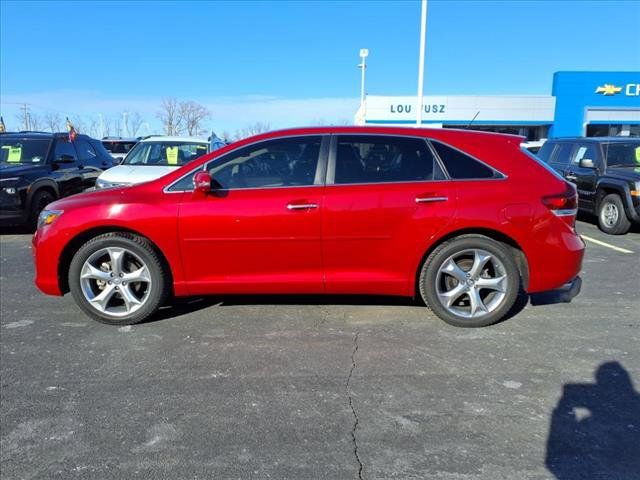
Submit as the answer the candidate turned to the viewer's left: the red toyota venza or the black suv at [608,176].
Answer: the red toyota venza

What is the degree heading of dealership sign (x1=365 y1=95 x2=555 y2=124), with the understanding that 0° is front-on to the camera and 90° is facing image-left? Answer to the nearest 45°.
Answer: approximately 0°

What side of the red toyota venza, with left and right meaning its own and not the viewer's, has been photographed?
left

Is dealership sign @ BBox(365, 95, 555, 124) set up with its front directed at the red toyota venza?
yes

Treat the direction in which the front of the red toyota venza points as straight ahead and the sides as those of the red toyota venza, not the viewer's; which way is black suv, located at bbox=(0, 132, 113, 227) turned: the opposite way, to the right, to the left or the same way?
to the left

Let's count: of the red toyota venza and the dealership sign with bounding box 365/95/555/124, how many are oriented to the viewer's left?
1

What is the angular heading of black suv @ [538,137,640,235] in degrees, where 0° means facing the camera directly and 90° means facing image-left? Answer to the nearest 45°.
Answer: approximately 315°

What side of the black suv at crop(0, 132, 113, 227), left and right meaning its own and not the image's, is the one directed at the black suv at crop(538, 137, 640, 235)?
left

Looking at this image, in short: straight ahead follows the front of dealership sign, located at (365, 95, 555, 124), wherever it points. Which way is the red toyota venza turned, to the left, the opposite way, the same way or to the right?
to the right

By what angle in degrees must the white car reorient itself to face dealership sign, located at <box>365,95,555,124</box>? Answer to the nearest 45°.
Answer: approximately 180°
